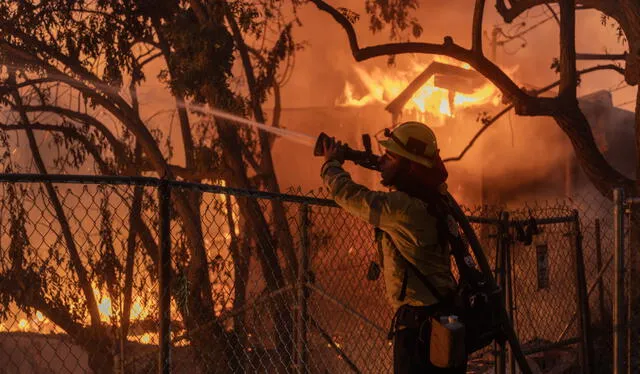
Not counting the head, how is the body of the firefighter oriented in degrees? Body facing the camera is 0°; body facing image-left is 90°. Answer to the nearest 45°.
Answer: approximately 90°

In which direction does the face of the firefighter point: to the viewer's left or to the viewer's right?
to the viewer's left

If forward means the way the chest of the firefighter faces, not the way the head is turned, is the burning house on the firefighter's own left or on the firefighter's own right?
on the firefighter's own right
